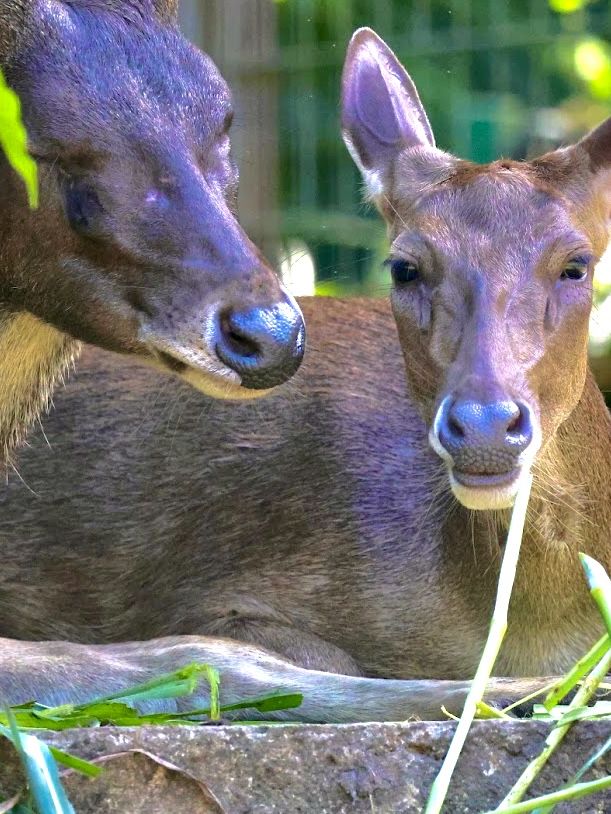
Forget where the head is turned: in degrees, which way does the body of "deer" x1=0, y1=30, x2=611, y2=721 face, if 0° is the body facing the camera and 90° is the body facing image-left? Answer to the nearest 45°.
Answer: approximately 315°

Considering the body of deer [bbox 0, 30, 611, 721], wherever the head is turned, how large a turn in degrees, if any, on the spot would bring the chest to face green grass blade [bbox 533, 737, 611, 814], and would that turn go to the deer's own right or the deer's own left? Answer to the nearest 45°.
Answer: approximately 45° to the deer's own right

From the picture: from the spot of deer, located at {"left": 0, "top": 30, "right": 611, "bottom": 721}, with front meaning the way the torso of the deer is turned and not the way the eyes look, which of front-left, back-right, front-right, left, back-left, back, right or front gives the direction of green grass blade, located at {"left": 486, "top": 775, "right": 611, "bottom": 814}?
front-right

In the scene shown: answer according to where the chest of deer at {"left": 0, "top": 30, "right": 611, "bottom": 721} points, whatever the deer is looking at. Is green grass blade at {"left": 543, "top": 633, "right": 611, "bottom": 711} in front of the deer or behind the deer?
in front

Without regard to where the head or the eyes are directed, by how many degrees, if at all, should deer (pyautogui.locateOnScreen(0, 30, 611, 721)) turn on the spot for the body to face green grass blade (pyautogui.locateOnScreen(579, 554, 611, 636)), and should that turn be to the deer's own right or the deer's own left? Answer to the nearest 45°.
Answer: approximately 45° to the deer's own right
